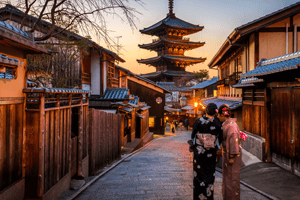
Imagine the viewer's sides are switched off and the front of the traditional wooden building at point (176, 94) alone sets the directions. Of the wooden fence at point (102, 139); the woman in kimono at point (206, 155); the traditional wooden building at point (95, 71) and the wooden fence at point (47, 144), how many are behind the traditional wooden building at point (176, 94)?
0

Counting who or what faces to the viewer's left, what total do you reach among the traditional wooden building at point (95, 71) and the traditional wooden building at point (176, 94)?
0

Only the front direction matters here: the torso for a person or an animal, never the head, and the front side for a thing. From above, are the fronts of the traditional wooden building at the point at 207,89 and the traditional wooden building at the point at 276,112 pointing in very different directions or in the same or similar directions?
same or similar directions

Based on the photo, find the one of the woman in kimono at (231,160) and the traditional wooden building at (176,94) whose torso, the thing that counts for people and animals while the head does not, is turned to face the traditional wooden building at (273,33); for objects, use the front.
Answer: the traditional wooden building at (176,94)

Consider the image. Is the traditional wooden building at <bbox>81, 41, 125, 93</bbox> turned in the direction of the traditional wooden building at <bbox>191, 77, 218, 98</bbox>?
no

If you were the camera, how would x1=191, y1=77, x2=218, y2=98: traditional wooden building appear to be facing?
facing the viewer and to the left of the viewer

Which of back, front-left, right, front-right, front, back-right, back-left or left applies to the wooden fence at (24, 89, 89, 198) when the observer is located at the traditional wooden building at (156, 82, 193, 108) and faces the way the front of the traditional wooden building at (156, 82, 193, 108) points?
front

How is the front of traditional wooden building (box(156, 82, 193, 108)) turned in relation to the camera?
facing the viewer

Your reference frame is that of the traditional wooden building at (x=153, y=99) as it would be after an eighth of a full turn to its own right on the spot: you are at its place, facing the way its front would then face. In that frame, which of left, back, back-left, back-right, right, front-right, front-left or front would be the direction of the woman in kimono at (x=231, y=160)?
front

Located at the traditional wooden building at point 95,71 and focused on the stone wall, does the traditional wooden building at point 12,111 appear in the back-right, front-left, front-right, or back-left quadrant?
front-right

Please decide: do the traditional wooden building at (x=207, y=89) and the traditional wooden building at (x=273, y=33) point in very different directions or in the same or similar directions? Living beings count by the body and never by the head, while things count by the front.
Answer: same or similar directions

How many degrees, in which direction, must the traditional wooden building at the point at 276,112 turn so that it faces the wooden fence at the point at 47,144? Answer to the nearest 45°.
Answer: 0° — it already faces it

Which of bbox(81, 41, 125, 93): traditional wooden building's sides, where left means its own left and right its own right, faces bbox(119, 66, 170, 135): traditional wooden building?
left
